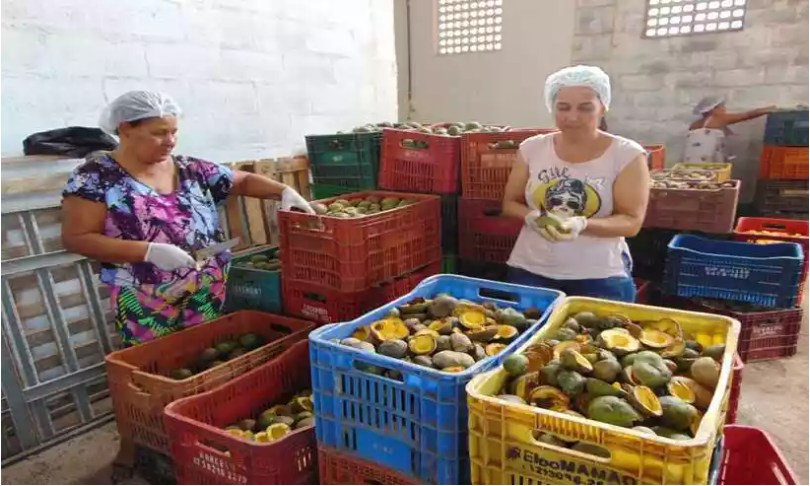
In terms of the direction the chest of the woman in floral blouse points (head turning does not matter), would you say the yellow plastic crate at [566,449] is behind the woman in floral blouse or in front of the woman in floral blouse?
in front

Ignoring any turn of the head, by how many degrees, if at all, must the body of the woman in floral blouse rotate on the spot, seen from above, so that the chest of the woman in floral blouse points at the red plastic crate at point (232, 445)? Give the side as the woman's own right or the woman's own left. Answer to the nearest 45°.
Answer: approximately 45° to the woman's own right

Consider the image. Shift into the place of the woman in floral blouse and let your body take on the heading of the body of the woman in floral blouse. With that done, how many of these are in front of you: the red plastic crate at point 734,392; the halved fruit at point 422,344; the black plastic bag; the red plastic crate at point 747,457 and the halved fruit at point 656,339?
4

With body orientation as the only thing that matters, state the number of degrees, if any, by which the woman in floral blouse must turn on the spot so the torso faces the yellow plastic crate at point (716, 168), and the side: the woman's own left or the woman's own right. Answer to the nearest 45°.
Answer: approximately 45° to the woman's own left

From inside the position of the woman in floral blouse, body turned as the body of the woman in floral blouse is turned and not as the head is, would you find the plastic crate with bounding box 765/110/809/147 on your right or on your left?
on your left

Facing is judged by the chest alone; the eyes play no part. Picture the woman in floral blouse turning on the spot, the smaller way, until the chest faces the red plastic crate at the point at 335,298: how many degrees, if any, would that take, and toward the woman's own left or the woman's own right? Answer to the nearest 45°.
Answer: approximately 45° to the woman's own left

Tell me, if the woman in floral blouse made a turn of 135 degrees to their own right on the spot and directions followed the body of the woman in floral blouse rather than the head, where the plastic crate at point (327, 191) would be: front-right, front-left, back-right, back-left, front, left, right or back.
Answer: back-right

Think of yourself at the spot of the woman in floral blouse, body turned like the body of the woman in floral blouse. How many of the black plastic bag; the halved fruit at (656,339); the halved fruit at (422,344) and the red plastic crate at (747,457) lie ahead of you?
3

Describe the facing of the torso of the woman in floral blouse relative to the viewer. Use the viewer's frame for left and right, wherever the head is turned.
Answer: facing the viewer and to the right of the viewer

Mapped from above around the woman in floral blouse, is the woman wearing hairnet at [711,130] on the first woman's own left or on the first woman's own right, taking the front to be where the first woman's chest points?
on the first woman's own left

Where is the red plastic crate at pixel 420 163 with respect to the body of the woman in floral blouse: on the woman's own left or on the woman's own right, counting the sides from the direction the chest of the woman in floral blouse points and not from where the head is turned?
on the woman's own left

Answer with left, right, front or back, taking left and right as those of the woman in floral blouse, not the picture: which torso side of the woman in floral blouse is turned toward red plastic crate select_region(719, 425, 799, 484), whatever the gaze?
front
